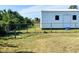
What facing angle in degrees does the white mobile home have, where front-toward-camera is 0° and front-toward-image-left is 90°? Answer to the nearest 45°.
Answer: approximately 0°
